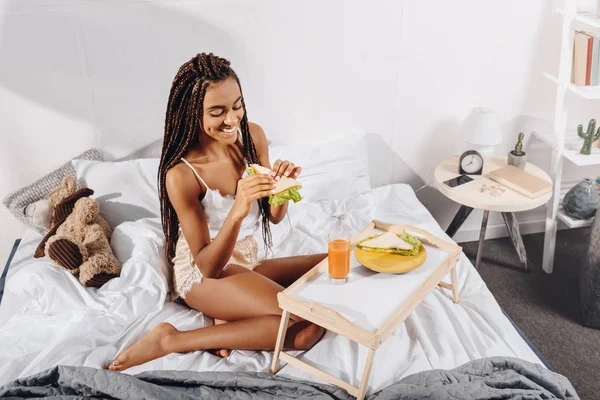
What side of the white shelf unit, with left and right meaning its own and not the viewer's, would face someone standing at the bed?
front

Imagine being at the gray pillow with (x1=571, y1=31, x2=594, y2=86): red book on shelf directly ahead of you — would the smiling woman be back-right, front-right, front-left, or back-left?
front-right

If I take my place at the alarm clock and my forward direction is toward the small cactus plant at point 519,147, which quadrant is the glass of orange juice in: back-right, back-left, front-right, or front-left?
back-right

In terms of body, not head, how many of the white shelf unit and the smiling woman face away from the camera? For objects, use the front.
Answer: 0

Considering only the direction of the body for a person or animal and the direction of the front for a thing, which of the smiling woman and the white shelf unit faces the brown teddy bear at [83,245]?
the white shelf unit

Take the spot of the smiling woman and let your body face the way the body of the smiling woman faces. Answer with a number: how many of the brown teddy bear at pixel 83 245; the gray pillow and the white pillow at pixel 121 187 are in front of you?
0

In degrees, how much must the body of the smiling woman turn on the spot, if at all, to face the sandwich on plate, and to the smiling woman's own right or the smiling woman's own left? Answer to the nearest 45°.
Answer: approximately 45° to the smiling woman's own left

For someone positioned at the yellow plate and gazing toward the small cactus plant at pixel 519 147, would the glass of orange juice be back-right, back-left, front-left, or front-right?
back-left

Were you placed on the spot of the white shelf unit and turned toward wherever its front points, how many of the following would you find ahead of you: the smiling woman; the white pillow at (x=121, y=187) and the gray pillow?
3

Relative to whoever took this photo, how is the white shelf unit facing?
facing the viewer and to the left of the viewer

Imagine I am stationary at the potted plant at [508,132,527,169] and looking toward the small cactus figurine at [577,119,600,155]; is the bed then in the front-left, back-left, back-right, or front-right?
back-right

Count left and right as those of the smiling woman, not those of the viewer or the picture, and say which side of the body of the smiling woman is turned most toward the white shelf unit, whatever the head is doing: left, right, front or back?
left

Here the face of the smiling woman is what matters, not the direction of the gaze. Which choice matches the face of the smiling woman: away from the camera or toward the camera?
toward the camera
